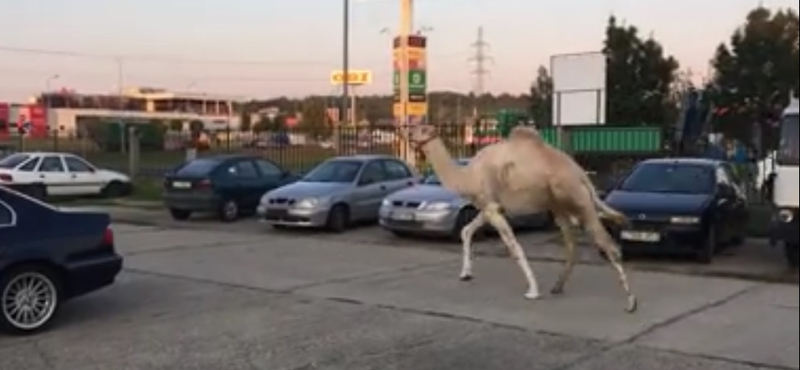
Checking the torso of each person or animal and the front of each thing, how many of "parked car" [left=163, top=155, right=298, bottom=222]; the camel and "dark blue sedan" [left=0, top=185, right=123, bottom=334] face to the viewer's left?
2

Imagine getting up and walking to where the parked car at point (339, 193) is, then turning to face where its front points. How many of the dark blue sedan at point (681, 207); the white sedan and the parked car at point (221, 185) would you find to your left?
1

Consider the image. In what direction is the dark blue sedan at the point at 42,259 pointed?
to the viewer's left

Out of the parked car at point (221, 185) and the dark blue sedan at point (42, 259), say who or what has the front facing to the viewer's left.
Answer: the dark blue sedan

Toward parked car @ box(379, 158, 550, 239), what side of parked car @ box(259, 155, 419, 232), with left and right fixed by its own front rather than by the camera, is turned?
left

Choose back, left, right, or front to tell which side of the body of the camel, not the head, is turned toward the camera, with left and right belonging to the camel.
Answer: left

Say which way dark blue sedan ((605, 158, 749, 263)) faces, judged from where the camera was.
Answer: facing the viewer and to the left of the viewer

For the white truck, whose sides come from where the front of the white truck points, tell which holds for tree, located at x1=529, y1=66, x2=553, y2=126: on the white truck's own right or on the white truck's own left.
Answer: on the white truck's own right

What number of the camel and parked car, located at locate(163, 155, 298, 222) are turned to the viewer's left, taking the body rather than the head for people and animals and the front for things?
1
